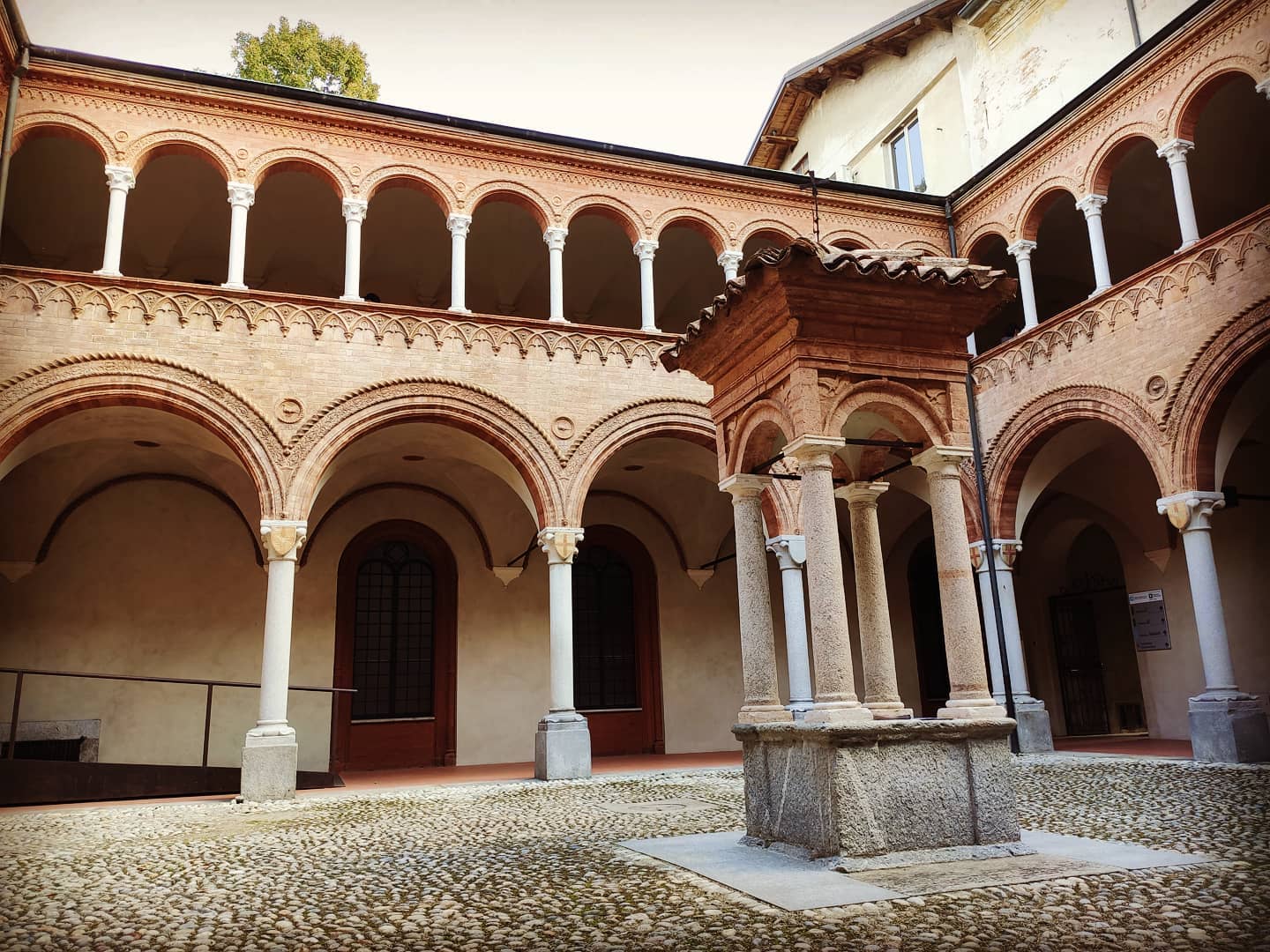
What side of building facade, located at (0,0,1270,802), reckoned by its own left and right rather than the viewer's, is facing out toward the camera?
front
